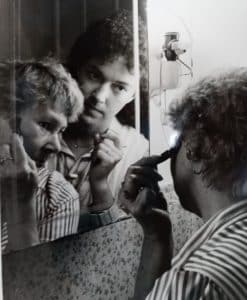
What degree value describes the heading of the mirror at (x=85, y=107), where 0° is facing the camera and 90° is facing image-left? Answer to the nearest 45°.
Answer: approximately 315°
